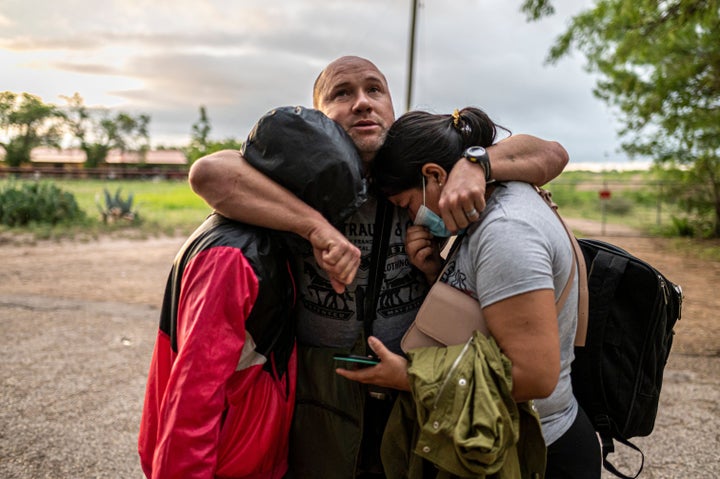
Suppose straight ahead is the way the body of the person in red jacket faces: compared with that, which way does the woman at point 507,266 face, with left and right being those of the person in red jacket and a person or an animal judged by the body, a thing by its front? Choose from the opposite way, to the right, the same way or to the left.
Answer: the opposite way

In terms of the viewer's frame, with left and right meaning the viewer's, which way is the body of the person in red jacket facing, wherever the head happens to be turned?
facing to the right of the viewer

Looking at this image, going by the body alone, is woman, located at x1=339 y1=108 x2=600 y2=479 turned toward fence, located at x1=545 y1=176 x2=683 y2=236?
no

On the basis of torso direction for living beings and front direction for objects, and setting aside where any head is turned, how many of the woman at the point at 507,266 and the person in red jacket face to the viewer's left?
1

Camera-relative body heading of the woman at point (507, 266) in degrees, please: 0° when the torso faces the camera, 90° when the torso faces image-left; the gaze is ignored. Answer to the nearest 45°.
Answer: approximately 90°

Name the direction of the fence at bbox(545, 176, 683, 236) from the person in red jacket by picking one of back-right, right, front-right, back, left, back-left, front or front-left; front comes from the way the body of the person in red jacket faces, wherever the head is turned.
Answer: front-left

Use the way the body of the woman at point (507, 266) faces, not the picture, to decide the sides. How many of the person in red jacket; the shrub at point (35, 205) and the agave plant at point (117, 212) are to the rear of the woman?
0

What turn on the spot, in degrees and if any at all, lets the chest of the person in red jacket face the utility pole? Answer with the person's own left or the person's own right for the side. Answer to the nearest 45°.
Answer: approximately 90° to the person's own left

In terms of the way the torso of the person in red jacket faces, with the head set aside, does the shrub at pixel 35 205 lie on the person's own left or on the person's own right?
on the person's own left

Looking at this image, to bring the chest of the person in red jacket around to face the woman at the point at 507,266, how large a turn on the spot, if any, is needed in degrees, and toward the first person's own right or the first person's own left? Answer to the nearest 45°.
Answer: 0° — they already face them

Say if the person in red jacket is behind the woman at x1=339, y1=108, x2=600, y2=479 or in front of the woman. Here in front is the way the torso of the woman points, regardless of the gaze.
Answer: in front

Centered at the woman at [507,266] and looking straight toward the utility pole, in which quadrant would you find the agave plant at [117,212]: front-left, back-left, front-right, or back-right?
front-left

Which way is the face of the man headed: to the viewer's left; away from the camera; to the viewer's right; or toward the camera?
toward the camera

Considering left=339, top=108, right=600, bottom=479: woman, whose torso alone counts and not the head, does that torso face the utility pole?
no
